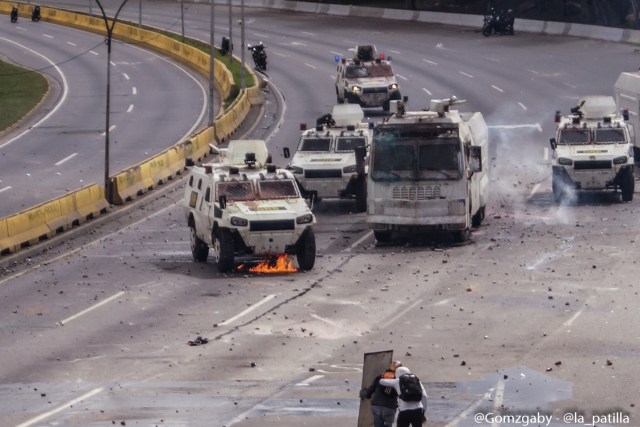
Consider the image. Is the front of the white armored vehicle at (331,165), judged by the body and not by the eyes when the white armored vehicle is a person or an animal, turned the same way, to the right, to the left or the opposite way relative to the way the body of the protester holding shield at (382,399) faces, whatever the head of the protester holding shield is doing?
the opposite way

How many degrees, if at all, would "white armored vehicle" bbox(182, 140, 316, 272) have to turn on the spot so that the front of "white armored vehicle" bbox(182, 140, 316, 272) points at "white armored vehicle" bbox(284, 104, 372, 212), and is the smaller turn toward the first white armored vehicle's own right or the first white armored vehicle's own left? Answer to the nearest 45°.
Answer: approximately 180°

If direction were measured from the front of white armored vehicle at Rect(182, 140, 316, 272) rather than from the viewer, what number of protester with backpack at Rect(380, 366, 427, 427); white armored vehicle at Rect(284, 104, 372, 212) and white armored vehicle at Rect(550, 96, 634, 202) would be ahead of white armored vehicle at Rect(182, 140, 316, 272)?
1

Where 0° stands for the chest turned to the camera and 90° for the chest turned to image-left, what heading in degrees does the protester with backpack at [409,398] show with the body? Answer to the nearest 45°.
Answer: approximately 135°

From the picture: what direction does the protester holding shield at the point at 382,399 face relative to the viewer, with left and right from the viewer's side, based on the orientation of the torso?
facing away from the viewer

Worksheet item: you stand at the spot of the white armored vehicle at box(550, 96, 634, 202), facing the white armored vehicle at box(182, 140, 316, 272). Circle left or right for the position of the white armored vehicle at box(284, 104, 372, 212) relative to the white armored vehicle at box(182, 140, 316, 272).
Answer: right

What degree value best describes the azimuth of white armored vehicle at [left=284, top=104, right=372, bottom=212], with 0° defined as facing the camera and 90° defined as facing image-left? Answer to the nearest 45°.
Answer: approximately 0°

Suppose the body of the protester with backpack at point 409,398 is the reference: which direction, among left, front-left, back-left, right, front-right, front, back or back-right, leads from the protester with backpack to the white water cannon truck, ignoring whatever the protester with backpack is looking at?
front-right
